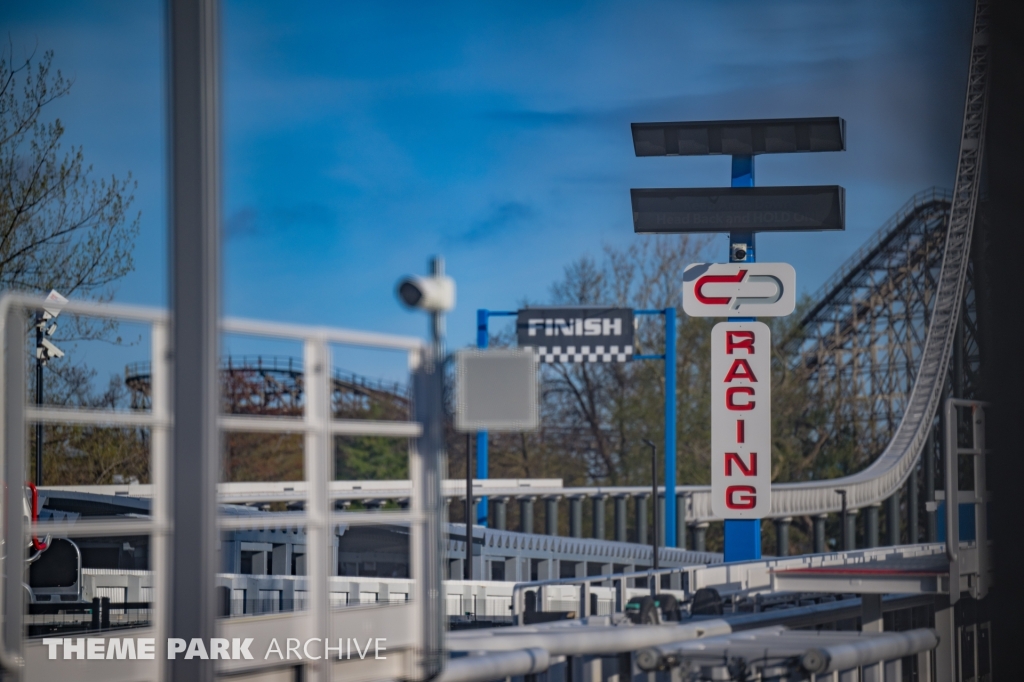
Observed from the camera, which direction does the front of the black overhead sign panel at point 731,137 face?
facing the viewer

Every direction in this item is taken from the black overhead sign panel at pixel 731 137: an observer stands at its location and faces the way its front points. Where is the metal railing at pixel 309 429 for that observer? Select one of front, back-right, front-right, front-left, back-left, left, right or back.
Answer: front

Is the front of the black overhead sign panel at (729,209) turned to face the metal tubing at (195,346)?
yes

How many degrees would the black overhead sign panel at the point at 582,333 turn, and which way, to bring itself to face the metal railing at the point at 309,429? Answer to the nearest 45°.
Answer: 0° — it already faces it

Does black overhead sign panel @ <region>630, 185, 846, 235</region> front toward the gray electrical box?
yes

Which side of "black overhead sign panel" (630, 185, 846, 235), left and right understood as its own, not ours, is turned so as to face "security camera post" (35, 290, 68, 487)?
right

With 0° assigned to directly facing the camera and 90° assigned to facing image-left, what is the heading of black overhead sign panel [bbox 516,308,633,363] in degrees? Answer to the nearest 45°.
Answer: approximately 0°

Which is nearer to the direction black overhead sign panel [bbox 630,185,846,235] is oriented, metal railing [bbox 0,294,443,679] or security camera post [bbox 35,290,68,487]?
the metal railing

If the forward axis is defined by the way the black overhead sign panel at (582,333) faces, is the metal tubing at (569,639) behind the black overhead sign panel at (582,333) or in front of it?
in front

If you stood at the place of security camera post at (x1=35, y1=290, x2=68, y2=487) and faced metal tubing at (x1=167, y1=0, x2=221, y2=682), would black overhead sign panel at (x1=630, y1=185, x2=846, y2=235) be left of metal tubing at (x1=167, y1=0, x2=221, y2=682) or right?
left
